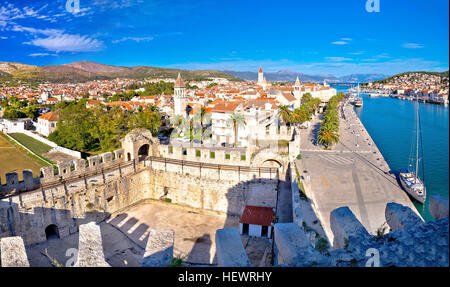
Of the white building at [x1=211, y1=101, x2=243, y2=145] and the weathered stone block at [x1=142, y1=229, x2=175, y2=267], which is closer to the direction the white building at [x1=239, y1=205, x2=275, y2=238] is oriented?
the weathered stone block

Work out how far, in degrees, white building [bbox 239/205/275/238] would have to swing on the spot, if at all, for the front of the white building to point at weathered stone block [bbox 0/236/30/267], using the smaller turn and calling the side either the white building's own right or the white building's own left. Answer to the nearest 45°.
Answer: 0° — it already faces it

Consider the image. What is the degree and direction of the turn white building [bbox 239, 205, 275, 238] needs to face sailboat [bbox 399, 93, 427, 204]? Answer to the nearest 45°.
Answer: approximately 135° to its left

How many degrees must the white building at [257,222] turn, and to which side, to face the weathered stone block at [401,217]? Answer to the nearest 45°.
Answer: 0° — it already faces it

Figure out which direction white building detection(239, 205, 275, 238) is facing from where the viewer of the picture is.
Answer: facing the viewer

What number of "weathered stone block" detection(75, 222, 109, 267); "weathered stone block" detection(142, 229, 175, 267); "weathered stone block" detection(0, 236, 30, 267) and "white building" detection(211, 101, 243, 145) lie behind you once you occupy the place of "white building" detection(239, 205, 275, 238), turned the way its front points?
1

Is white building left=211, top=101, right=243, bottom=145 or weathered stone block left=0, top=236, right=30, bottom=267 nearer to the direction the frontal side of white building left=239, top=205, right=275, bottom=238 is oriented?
the weathered stone block

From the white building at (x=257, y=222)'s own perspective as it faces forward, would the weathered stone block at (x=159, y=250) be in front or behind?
in front

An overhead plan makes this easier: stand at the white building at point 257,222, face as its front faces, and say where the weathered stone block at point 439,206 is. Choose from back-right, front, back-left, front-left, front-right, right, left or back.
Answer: front

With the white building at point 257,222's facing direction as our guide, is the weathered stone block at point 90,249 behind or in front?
in front

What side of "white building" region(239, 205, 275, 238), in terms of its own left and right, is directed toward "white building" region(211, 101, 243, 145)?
back

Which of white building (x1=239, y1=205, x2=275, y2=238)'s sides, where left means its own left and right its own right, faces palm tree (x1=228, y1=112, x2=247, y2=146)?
back

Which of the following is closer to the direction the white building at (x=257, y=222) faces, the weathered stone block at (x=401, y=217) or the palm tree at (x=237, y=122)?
the weathered stone block
